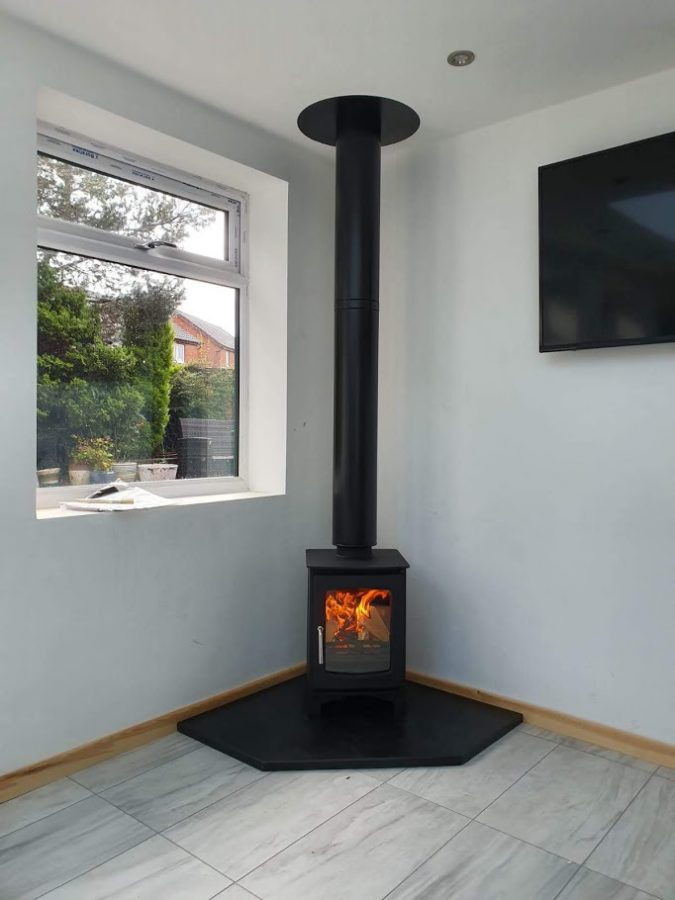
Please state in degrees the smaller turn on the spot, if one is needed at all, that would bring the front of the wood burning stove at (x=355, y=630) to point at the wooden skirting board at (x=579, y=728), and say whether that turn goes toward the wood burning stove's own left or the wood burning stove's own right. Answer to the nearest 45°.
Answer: approximately 90° to the wood burning stove's own left

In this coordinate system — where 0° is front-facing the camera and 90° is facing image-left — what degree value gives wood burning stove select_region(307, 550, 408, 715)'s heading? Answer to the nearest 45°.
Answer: approximately 0°
